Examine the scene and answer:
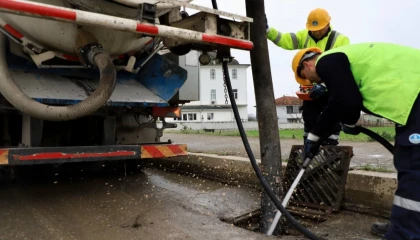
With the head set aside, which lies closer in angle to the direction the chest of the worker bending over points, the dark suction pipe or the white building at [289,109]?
the dark suction pipe

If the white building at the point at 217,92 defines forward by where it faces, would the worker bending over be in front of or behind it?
in front

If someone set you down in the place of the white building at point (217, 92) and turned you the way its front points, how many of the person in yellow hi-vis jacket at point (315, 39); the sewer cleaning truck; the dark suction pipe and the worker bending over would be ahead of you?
4

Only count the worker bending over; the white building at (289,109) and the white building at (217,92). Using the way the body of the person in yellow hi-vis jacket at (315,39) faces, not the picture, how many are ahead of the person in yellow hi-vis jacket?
1

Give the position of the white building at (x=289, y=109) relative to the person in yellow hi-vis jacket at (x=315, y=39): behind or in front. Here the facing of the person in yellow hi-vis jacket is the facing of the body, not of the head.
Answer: behind

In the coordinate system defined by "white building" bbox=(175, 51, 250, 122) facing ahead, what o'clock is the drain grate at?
The drain grate is roughly at 12 o'clock from the white building.

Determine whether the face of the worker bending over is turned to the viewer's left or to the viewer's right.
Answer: to the viewer's left

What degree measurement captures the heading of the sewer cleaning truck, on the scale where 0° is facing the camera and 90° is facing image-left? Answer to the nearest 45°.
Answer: approximately 180°

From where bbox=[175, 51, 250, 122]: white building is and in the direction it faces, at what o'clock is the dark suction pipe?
The dark suction pipe is roughly at 12 o'clock from the white building.

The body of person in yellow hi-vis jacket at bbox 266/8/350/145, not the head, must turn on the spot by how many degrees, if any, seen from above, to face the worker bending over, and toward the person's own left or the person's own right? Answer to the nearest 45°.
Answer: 0° — they already face them

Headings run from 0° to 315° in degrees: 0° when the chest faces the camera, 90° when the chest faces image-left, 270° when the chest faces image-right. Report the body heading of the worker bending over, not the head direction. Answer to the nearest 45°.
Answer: approximately 90°
